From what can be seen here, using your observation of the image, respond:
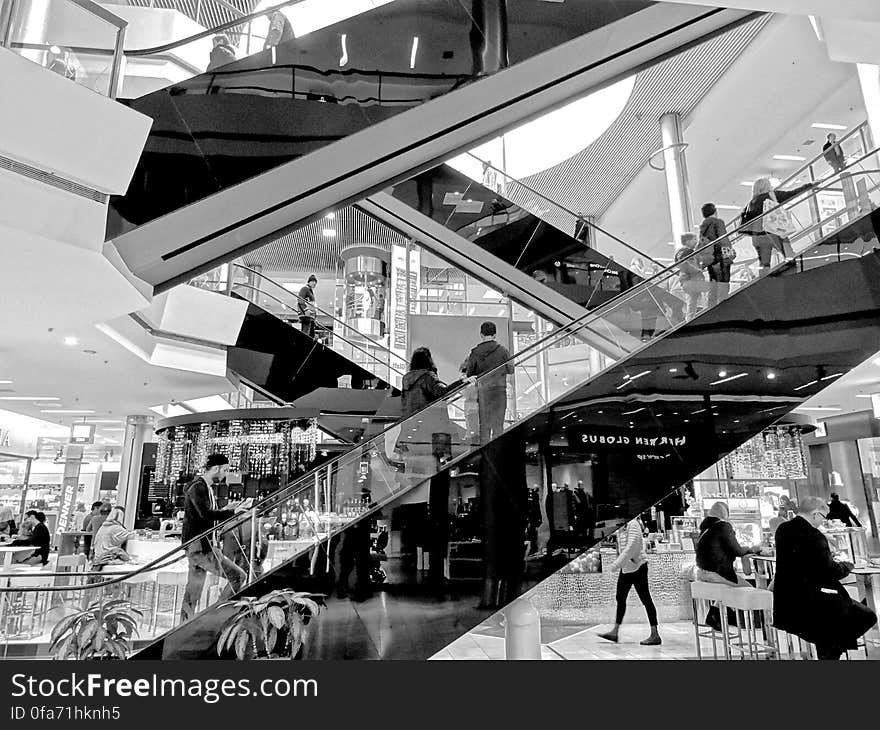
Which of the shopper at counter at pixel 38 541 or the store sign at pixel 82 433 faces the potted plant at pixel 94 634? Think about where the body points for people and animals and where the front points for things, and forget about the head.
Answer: the store sign

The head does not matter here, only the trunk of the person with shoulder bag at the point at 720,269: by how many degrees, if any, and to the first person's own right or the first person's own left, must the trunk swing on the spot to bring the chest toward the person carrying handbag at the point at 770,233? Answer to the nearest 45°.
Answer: approximately 45° to the first person's own right

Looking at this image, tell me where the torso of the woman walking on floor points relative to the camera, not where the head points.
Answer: to the viewer's left

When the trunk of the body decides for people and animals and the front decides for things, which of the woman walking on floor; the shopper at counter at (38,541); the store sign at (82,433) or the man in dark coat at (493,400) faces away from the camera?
the man in dark coat

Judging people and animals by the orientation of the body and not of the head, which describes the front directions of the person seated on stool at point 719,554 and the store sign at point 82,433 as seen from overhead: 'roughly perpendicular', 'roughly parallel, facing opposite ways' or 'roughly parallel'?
roughly perpendicular

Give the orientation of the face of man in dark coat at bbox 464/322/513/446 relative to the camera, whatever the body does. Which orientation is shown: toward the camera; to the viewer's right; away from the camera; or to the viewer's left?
away from the camera

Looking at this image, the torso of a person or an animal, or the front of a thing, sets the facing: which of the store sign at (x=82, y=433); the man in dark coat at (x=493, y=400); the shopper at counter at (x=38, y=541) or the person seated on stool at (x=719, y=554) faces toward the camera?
the store sign

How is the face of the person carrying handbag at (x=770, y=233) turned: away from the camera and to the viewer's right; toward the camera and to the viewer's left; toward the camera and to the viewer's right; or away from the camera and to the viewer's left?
away from the camera and to the viewer's right

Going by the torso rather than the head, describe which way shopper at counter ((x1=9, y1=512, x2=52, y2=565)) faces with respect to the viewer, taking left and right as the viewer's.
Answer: facing to the left of the viewer
